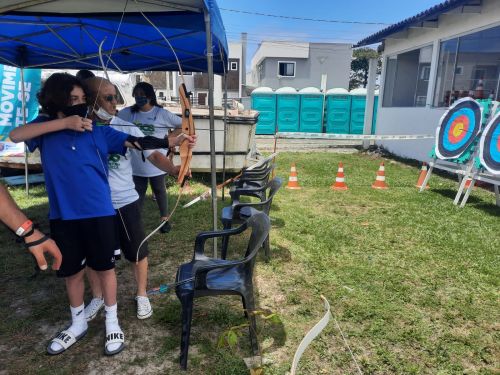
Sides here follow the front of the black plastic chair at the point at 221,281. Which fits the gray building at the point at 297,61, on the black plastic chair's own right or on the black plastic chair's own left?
on the black plastic chair's own right

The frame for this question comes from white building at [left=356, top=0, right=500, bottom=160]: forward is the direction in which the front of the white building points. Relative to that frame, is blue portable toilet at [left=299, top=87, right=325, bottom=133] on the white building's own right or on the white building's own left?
on the white building's own right

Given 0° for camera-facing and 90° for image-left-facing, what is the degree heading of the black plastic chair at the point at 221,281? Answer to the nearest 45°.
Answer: approximately 90°

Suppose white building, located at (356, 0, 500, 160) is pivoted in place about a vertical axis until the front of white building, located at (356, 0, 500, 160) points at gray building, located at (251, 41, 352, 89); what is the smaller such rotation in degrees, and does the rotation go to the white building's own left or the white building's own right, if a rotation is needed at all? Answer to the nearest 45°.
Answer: approximately 90° to the white building's own right

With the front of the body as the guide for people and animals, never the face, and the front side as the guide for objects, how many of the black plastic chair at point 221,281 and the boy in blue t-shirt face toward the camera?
1

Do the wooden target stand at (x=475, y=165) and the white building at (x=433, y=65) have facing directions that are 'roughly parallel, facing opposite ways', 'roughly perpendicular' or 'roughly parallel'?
roughly parallel

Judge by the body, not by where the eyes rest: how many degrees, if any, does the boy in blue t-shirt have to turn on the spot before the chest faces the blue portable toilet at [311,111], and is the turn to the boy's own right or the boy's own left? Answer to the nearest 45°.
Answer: approximately 135° to the boy's own left

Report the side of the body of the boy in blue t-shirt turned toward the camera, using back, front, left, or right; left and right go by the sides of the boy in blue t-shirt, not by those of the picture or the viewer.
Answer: front

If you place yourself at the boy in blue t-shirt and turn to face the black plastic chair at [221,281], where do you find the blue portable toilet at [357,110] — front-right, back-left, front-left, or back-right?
front-left

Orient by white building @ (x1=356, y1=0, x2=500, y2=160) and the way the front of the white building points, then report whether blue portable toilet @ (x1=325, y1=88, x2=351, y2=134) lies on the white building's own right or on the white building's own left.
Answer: on the white building's own right

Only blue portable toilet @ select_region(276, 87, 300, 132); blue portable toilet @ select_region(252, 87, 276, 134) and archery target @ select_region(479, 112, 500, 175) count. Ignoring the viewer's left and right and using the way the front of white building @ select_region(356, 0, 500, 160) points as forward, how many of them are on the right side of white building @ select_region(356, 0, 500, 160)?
2

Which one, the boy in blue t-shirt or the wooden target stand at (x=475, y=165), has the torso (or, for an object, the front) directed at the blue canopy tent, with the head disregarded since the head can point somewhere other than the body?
the wooden target stand

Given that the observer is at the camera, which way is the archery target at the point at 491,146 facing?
facing the viewer and to the left of the viewer

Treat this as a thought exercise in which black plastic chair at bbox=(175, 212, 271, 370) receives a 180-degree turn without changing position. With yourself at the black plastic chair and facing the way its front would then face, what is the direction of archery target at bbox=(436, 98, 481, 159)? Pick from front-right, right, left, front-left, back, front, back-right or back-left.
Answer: front-left

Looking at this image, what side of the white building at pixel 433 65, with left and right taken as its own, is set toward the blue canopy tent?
front
